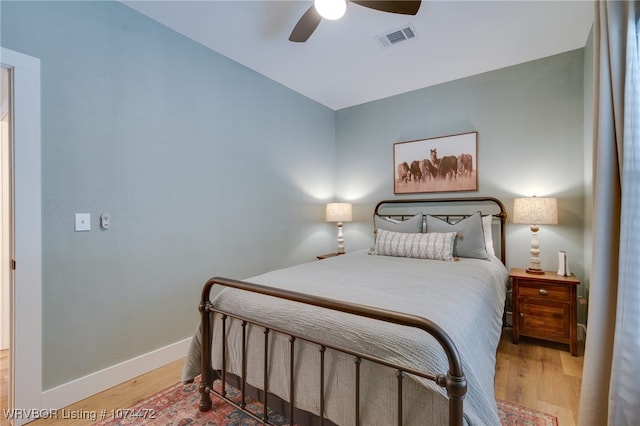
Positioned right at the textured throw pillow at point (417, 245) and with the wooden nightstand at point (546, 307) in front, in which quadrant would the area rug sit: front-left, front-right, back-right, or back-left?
back-right

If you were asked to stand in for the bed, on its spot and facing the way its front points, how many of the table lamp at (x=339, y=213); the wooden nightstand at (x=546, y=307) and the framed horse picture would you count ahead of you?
0

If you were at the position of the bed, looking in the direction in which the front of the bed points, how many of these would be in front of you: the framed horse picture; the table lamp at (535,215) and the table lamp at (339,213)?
0

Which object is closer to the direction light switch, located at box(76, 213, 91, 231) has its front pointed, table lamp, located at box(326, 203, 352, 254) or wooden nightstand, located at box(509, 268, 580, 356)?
the wooden nightstand

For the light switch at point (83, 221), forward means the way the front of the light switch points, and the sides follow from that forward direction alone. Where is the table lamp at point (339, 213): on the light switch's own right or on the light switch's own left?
on the light switch's own left

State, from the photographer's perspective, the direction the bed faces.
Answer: facing the viewer and to the left of the viewer

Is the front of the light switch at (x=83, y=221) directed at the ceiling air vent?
no

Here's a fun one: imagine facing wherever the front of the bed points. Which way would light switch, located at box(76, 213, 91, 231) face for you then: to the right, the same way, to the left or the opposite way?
to the left

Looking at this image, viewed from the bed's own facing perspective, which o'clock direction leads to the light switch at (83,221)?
The light switch is roughly at 2 o'clock from the bed.

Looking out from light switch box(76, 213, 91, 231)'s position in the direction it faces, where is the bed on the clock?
The bed is roughly at 11 o'clock from the light switch.
